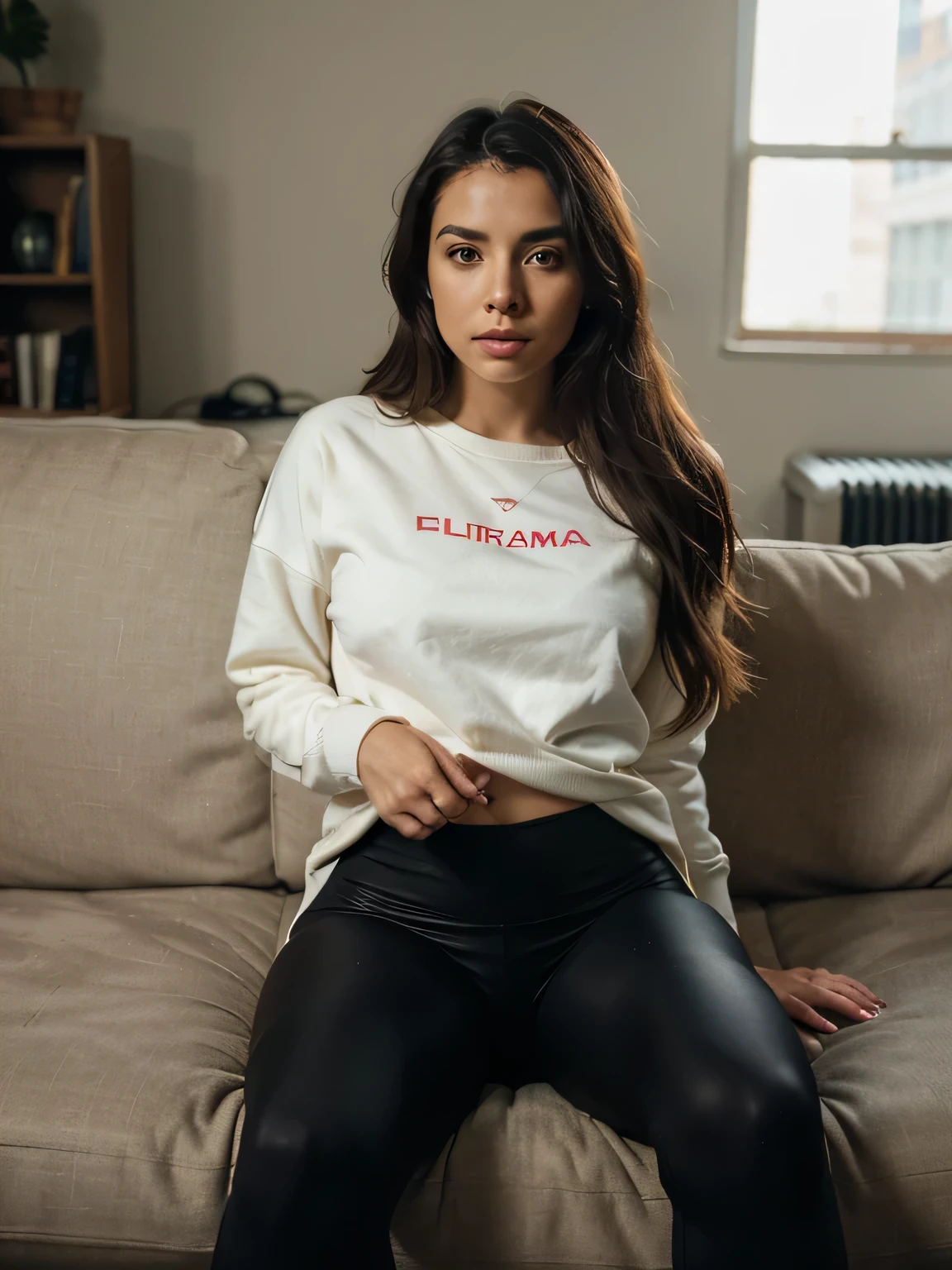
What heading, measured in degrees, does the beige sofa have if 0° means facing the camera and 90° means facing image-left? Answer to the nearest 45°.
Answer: approximately 0°

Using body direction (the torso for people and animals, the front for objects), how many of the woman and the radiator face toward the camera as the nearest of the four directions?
2

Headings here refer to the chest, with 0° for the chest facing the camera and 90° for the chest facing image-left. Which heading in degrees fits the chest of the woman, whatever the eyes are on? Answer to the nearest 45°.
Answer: approximately 0°

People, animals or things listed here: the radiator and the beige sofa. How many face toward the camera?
2

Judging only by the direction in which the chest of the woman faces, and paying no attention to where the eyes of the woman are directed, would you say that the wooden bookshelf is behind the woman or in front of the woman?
behind

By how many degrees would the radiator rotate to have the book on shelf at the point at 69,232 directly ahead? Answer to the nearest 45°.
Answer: approximately 90° to its right

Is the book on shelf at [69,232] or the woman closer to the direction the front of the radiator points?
the woman

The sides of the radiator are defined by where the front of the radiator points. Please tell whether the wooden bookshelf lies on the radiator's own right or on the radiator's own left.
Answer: on the radiator's own right
